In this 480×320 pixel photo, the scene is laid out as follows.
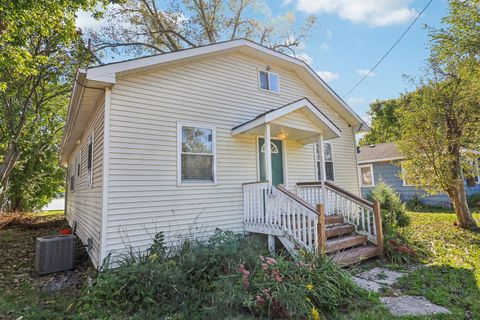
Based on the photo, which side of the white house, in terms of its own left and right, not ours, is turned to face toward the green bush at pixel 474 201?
left

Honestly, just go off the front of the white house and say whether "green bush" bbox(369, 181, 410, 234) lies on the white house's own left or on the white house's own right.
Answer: on the white house's own left

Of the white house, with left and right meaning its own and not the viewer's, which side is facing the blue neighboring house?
left

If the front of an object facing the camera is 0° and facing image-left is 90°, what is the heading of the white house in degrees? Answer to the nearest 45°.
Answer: approximately 315°

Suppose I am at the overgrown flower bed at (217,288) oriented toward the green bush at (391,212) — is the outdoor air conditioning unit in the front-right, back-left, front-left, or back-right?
back-left
